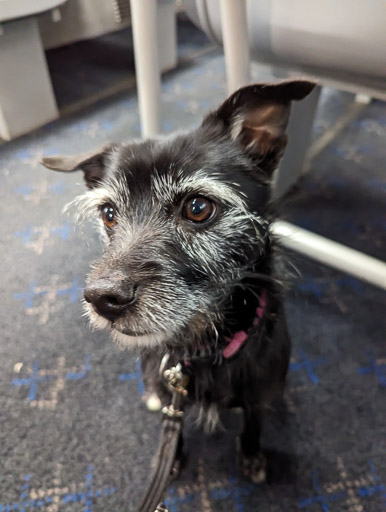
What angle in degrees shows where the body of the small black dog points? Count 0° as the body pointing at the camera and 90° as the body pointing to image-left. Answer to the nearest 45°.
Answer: approximately 45°

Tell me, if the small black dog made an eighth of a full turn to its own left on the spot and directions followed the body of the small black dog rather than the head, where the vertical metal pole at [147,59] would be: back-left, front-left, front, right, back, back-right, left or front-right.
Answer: back
